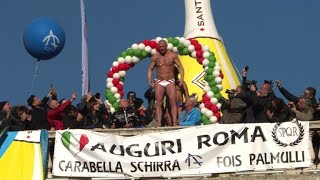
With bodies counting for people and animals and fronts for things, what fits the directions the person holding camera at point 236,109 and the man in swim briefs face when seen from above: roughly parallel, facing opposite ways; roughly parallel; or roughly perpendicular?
roughly perpendicular

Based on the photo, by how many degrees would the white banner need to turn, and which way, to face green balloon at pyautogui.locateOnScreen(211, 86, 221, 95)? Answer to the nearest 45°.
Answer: approximately 180°

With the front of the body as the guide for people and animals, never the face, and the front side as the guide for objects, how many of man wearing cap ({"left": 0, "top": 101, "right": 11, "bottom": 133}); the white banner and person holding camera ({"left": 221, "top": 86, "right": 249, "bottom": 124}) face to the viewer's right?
1

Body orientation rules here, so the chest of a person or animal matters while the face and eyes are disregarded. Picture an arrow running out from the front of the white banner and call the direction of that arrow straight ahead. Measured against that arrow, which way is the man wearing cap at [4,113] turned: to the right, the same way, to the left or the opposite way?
to the left

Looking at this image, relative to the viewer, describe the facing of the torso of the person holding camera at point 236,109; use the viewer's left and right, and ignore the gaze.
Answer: facing to the left of the viewer

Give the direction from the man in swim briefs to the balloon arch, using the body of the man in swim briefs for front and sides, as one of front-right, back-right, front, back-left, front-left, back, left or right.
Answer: back

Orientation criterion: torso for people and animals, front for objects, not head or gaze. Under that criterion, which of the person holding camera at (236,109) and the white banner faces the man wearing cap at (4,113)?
the person holding camera

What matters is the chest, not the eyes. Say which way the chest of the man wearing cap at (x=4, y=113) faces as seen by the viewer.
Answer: to the viewer's right

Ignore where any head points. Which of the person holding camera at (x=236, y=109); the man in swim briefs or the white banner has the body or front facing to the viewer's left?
the person holding camera
